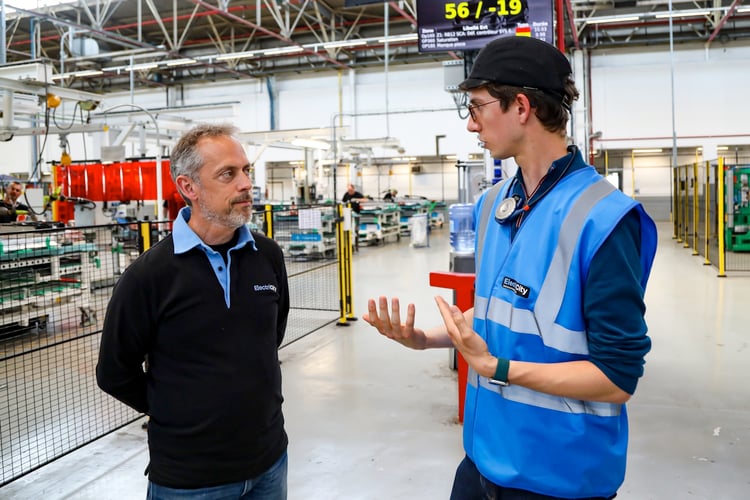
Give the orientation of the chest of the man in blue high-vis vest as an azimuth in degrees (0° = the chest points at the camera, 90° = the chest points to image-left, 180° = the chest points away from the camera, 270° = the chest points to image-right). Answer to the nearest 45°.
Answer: approximately 45°

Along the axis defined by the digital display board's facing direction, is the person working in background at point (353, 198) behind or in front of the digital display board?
behind

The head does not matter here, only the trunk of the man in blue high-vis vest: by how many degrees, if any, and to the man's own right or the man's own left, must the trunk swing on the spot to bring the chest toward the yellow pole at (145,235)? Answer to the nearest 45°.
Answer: approximately 90° to the man's own right

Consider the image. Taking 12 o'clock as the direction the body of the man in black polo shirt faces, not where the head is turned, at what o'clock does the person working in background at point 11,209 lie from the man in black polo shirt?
The person working in background is roughly at 7 o'clock from the man in black polo shirt.

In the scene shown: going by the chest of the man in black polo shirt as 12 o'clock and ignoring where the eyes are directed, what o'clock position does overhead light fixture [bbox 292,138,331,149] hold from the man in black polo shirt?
The overhead light fixture is roughly at 8 o'clock from the man in black polo shirt.

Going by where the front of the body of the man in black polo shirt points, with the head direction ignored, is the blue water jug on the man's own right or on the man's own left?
on the man's own left

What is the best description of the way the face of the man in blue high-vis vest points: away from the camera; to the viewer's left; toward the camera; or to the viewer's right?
to the viewer's left

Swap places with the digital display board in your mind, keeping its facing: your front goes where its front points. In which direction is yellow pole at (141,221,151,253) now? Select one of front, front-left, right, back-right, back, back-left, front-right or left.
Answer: front-right

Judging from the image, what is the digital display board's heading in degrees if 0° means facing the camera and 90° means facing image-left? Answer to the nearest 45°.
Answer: approximately 0°

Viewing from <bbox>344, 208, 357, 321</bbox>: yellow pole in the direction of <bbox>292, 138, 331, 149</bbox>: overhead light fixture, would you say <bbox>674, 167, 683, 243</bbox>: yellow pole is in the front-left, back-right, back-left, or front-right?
front-right

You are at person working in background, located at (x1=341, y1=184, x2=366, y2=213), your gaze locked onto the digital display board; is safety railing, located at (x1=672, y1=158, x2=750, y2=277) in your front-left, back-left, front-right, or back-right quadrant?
front-left

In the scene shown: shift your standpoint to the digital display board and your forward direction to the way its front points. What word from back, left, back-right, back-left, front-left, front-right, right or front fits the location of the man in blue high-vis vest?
front

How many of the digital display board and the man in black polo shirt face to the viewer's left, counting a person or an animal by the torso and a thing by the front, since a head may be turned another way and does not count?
0

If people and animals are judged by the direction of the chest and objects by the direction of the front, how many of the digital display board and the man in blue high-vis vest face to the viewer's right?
0

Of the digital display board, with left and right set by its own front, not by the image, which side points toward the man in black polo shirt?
front
